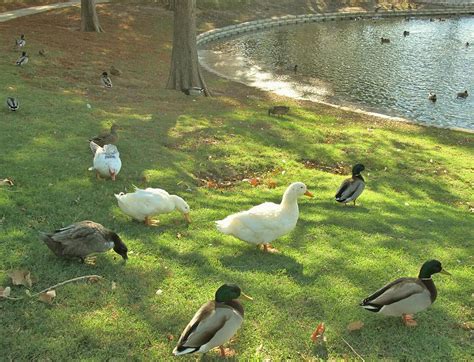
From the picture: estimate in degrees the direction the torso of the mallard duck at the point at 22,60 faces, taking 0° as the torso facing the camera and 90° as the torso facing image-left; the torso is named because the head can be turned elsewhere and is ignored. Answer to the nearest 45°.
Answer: approximately 225°

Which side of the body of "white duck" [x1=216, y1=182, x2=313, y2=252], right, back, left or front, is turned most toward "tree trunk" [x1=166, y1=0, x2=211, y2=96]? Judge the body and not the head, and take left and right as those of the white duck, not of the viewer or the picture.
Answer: left

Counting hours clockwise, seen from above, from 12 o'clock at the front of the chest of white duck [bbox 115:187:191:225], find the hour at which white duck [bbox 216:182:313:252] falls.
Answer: white duck [bbox 216:182:313:252] is roughly at 1 o'clock from white duck [bbox 115:187:191:225].

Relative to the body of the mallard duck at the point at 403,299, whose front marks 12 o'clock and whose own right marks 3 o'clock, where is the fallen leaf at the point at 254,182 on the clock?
The fallen leaf is roughly at 8 o'clock from the mallard duck.

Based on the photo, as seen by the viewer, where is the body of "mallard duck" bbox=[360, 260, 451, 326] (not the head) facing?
to the viewer's right

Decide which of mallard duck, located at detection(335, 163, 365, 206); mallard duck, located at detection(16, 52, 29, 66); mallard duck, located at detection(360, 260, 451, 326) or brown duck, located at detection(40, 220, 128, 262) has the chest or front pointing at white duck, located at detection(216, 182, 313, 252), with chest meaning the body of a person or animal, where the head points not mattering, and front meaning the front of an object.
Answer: the brown duck

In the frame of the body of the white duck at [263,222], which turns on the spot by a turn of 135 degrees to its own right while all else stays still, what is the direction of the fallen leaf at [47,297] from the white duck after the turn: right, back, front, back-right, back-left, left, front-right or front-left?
front

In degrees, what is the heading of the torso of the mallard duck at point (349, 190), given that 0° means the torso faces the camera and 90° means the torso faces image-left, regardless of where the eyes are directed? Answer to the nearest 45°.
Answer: approximately 225°

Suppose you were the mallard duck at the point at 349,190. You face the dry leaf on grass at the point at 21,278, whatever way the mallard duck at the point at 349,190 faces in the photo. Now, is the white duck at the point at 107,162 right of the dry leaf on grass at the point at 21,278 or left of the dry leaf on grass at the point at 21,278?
right

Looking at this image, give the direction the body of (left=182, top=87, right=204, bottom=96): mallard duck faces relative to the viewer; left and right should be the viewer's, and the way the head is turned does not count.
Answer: facing to the left of the viewer
